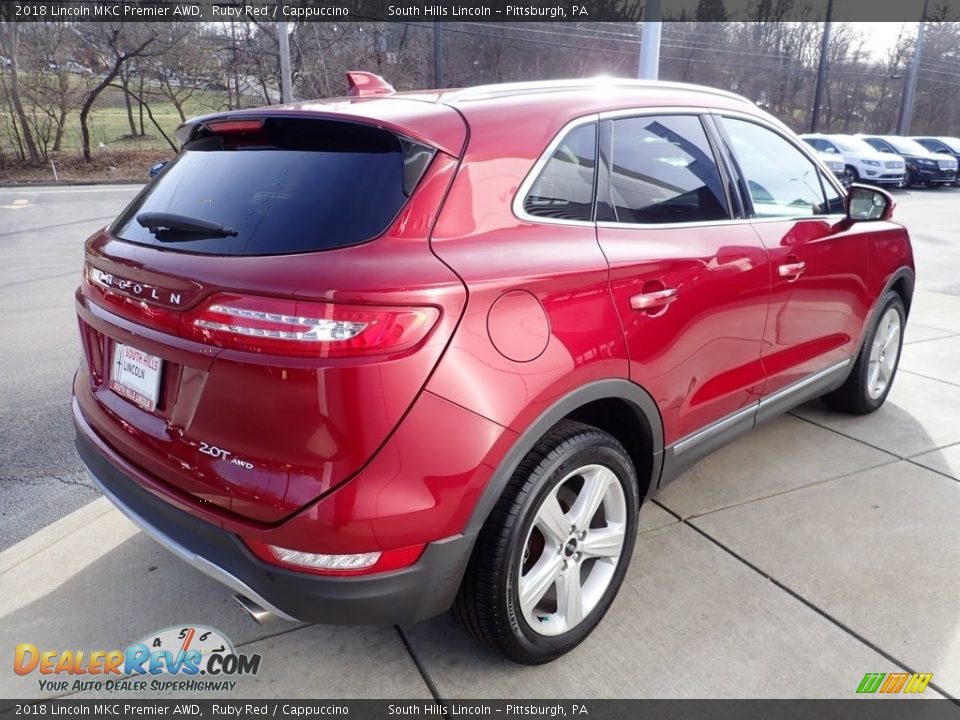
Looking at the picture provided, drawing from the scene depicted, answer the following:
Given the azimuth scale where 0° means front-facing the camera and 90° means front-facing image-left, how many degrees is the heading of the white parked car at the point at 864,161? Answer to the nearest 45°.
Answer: approximately 315°

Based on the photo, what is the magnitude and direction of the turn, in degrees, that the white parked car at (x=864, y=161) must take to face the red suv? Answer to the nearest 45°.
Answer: approximately 45° to its right

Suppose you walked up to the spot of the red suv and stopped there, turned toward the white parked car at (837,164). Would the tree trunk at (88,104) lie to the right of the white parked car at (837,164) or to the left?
left

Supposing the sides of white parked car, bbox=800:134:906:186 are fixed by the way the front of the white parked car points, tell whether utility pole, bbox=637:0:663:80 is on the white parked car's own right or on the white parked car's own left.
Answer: on the white parked car's own right

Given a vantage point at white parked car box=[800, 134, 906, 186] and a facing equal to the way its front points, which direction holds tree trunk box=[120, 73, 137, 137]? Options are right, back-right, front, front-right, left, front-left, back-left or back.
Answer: back-right

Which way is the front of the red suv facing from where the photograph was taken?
facing away from the viewer and to the right of the viewer
